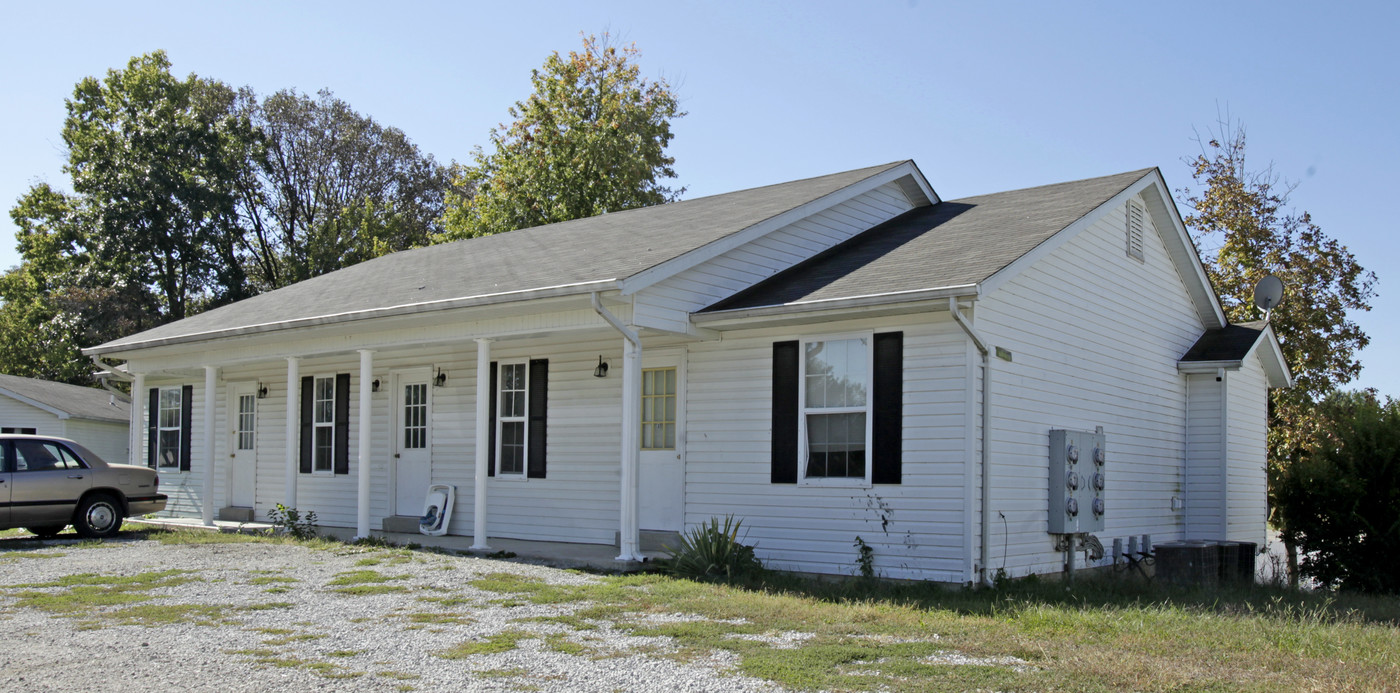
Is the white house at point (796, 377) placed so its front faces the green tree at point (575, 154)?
no

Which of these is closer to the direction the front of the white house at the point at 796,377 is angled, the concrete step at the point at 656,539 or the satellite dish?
the concrete step

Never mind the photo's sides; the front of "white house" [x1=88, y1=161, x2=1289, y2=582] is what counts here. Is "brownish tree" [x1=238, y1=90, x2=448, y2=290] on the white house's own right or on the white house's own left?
on the white house's own right

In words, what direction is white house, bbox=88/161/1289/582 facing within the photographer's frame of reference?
facing the viewer and to the left of the viewer

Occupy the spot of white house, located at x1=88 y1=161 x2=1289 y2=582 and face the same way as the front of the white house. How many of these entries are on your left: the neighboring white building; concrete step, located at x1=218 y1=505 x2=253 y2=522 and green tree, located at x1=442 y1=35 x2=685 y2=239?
0

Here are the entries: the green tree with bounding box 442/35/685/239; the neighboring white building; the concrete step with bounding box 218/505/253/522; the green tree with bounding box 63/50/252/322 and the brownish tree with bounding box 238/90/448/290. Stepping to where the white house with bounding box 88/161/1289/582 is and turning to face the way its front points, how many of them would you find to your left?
0

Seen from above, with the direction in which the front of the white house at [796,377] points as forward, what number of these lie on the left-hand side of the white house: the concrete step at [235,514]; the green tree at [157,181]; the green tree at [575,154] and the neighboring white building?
0

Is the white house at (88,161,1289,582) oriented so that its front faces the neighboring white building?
no
